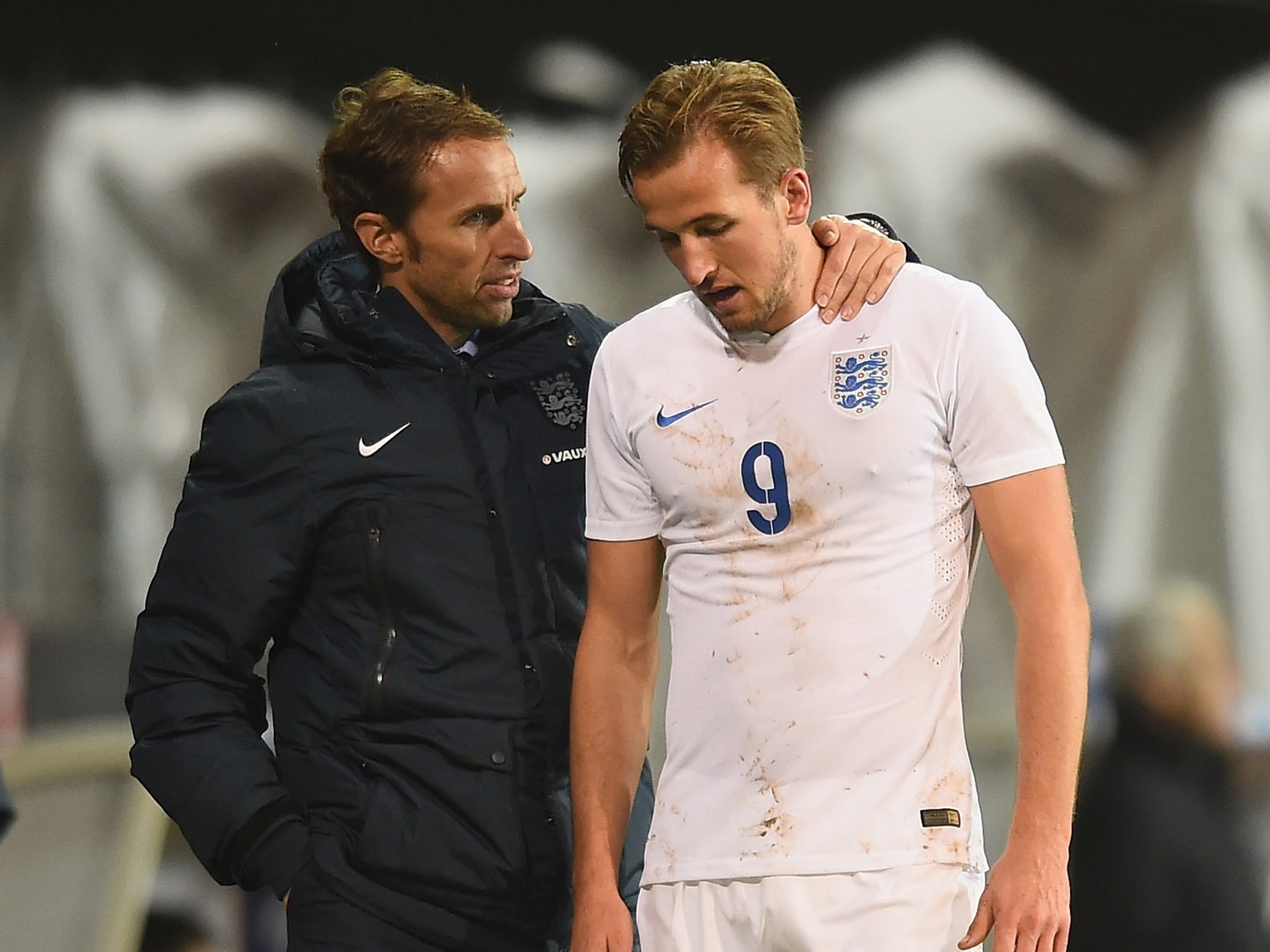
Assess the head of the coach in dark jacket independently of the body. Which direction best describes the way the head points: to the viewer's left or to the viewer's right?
to the viewer's right

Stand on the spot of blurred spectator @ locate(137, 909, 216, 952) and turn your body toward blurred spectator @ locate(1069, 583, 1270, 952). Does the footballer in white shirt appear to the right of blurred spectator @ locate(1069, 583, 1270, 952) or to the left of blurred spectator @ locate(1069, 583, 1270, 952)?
right

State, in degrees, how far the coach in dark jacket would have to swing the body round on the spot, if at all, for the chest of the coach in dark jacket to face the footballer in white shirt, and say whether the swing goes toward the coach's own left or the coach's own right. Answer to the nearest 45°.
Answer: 0° — they already face them

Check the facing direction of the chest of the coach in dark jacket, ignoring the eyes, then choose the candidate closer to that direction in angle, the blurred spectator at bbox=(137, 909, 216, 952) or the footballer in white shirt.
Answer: the footballer in white shirt

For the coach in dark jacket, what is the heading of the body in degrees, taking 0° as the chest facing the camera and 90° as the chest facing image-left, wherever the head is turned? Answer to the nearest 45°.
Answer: approximately 315°

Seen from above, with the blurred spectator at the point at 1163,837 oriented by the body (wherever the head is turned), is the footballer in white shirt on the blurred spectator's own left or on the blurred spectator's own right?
on the blurred spectator's own right
